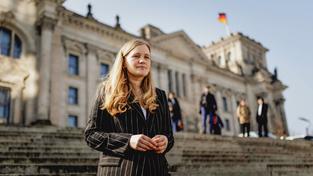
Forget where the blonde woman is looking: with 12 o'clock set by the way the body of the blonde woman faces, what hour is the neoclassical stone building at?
The neoclassical stone building is roughly at 7 o'clock from the blonde woman.

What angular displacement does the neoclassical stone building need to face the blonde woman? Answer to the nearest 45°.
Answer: approximately 45° to its right

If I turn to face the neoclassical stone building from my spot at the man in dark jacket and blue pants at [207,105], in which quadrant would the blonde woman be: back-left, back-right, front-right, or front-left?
back-left

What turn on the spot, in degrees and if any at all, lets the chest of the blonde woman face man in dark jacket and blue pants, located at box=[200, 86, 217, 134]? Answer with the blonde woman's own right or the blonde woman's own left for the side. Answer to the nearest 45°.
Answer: approximately 135° to the blonde woman's own left
